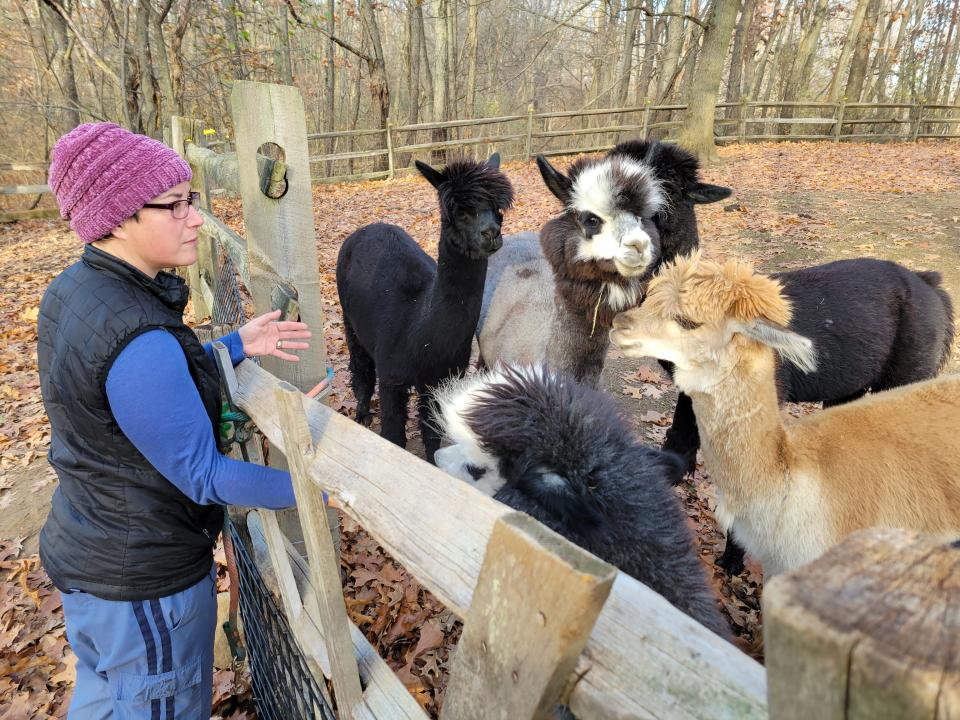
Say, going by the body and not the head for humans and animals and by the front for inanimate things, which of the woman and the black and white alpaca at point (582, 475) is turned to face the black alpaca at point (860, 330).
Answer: the woman

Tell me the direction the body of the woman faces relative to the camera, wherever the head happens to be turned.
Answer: to the viewer's right

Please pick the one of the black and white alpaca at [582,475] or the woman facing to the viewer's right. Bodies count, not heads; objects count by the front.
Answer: the woman

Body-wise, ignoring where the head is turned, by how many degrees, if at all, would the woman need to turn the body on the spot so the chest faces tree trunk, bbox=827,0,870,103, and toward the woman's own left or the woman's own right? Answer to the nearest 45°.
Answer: approximately 45° to the woman's own left

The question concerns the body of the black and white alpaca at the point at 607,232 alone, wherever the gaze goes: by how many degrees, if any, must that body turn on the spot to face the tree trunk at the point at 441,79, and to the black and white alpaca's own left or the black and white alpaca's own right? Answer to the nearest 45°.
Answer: approximately 135° to the black and white alpaca's own left

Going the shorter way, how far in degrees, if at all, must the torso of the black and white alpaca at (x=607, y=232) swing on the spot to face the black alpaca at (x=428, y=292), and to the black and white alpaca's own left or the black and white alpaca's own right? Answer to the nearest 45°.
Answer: approximately 135° to the black and white alpaca's own right

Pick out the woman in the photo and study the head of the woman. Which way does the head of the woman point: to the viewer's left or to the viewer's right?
to the viewer's right

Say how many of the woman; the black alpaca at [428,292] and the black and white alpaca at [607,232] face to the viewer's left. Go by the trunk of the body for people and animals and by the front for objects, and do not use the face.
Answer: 0

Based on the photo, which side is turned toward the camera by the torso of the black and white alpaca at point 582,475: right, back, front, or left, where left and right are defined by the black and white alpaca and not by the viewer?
left

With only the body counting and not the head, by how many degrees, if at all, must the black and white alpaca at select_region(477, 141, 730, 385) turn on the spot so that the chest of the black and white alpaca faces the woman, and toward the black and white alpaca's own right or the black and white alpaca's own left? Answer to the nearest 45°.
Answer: approximately 90° to the black and white alpaca's own right

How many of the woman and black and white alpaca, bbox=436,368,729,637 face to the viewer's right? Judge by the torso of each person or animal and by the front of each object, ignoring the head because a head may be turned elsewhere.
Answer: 1

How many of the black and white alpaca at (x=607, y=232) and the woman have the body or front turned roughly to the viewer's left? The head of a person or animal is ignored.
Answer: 0

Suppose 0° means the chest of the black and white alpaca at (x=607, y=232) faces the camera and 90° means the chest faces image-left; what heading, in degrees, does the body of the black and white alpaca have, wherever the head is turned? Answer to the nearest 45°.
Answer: approximately 315°

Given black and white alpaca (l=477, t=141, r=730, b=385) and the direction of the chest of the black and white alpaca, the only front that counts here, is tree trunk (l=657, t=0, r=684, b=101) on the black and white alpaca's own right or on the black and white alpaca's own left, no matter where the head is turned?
on the black and white alpaca's own left

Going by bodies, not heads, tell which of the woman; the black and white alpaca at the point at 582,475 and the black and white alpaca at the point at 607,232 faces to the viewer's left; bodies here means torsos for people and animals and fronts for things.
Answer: the black and white alpaca at the point at 582,475
